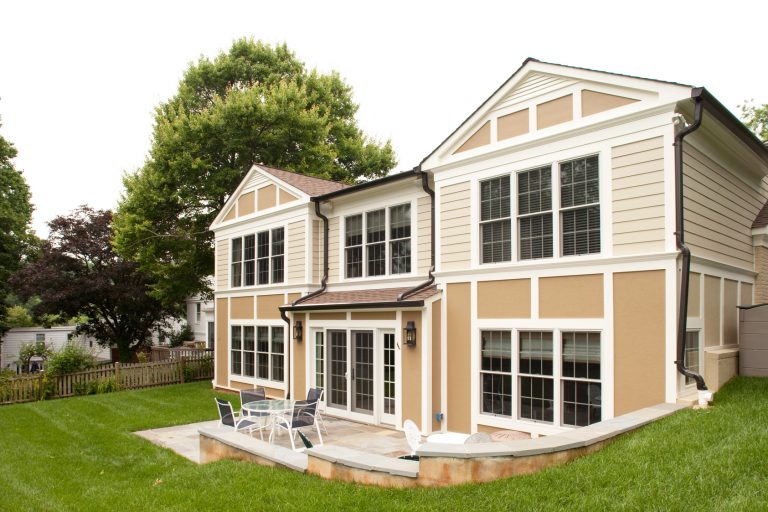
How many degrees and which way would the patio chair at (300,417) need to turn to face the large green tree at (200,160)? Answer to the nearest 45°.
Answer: approximately 45° to its right

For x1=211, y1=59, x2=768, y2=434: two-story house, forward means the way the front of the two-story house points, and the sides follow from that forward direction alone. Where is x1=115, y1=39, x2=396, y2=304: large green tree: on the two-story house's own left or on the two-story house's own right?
on the two-story house's own right

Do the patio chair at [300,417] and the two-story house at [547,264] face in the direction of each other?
no

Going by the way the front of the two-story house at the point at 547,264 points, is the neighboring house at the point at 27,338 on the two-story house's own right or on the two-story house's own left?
on the two-story house's own right

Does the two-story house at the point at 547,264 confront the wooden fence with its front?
no

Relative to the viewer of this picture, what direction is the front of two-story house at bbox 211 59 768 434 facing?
facing the viewer and to the left of the viewer

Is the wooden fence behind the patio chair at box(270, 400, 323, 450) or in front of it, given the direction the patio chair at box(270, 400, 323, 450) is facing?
in front

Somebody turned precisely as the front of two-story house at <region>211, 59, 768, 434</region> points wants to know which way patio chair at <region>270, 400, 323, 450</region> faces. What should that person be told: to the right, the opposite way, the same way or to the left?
to the right

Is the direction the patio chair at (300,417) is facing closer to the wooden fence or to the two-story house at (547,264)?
the wooden fence

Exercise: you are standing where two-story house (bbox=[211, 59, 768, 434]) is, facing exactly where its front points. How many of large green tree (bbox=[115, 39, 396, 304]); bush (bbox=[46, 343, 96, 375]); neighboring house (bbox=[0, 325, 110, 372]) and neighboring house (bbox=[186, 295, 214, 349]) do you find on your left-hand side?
0

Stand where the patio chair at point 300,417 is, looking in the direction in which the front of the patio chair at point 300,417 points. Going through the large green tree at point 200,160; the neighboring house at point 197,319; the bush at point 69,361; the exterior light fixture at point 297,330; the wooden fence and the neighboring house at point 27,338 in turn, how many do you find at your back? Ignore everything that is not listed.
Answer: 0

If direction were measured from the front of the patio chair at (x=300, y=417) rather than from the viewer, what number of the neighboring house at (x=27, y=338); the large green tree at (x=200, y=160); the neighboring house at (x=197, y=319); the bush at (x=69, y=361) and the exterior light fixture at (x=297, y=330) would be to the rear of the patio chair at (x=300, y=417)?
0

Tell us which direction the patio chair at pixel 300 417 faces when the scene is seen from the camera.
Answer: facing away from the viewer and to the left of the viewer

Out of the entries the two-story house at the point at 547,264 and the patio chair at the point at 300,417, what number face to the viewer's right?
0

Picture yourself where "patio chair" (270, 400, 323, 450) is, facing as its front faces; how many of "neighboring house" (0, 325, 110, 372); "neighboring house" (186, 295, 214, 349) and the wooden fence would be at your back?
0

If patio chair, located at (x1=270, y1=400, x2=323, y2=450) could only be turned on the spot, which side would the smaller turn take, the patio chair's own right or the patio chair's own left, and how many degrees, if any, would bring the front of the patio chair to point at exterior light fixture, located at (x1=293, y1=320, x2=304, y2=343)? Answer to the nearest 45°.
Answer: approximately 45° to the patio chair's own right

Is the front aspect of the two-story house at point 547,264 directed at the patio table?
no
